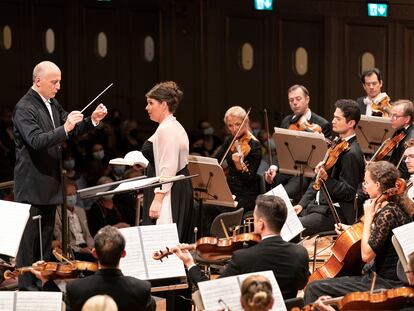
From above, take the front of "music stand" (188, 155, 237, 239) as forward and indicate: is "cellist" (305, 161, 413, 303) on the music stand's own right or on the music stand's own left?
on the music stand's own right

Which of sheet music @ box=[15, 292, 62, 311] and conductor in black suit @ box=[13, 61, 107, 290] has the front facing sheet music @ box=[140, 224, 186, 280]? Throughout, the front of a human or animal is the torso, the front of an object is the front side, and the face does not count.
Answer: the conductor in black suit

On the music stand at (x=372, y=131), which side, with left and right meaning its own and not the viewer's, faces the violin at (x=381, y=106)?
front

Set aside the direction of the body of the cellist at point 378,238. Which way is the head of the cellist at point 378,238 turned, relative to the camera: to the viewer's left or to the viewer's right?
to the viewer's left

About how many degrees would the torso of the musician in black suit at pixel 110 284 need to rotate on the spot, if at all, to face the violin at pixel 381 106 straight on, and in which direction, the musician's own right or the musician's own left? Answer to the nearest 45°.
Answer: approximately 45° to the musician's own right

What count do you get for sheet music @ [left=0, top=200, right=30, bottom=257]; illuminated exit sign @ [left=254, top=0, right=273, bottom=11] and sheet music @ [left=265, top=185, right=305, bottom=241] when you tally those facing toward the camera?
3

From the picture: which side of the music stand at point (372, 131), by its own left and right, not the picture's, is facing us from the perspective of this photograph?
back

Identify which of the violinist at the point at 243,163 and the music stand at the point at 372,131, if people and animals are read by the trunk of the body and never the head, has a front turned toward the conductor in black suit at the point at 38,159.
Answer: the violinist

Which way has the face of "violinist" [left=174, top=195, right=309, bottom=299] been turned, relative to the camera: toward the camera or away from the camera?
away from the camera

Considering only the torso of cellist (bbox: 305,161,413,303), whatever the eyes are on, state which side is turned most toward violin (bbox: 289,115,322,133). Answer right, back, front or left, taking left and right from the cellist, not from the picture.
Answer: right
